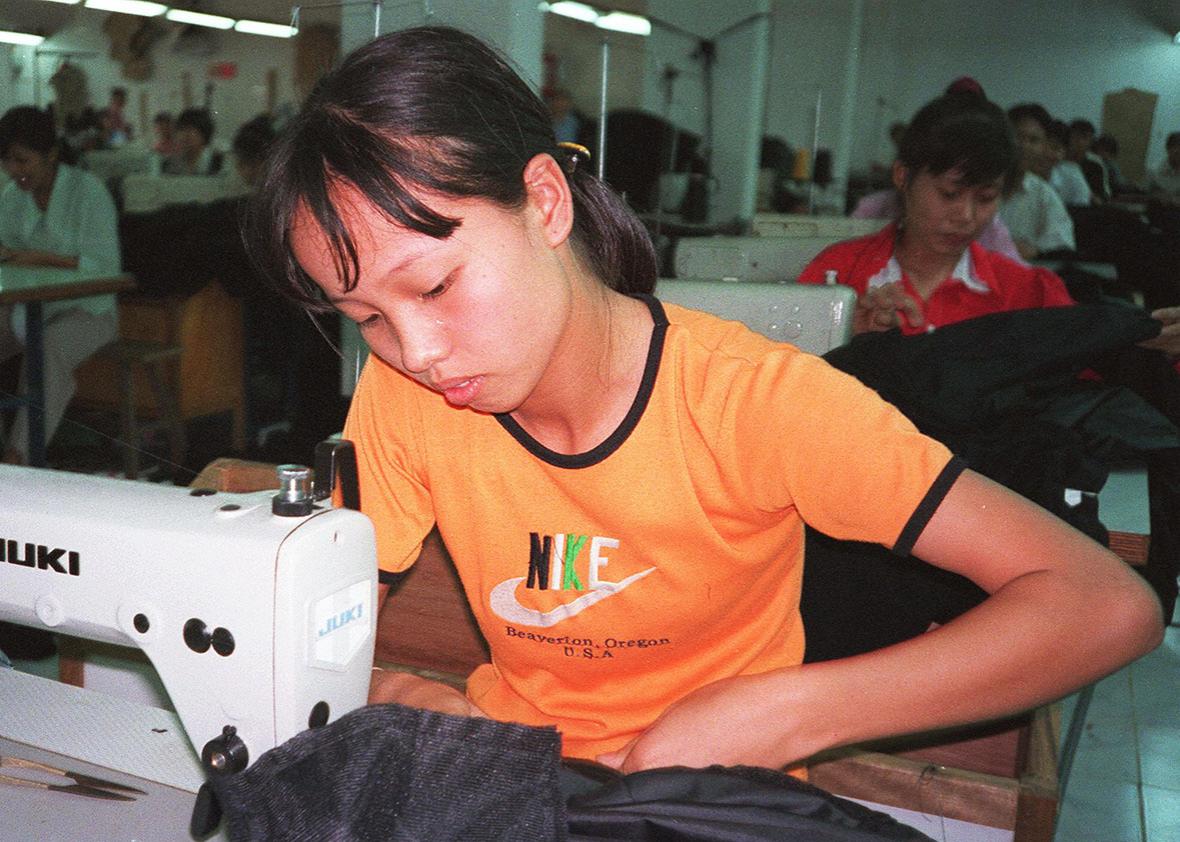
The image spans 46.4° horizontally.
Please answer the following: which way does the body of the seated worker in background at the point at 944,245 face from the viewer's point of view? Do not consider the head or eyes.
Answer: toward the camera

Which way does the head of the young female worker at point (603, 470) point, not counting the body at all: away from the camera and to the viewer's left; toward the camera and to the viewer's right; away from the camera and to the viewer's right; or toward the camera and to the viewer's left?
toward the camera and to the viewer's left

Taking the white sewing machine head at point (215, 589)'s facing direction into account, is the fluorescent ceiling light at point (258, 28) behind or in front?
in front

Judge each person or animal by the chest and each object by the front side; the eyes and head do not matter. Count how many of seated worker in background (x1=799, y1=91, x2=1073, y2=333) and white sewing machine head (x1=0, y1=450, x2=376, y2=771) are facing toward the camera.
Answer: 1

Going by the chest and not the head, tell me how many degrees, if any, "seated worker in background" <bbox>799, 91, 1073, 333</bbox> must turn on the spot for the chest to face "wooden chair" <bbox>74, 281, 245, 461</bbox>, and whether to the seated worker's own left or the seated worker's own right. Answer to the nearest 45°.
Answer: approximately 90° to the seated worker's own right

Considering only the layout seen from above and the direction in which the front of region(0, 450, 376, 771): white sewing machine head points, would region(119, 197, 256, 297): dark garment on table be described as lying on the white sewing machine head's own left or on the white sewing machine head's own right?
on the white sewing machine head's own left

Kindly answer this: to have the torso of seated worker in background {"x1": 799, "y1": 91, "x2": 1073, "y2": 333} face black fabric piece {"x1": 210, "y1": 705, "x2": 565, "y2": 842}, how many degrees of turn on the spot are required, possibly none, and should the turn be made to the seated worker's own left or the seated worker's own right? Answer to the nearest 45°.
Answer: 0° — they already face it

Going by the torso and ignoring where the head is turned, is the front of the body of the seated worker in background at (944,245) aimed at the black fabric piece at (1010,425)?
yes

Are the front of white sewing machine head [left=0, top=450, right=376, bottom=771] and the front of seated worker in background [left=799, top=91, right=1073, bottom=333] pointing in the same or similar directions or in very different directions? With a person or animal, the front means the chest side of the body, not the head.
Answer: very different directions
